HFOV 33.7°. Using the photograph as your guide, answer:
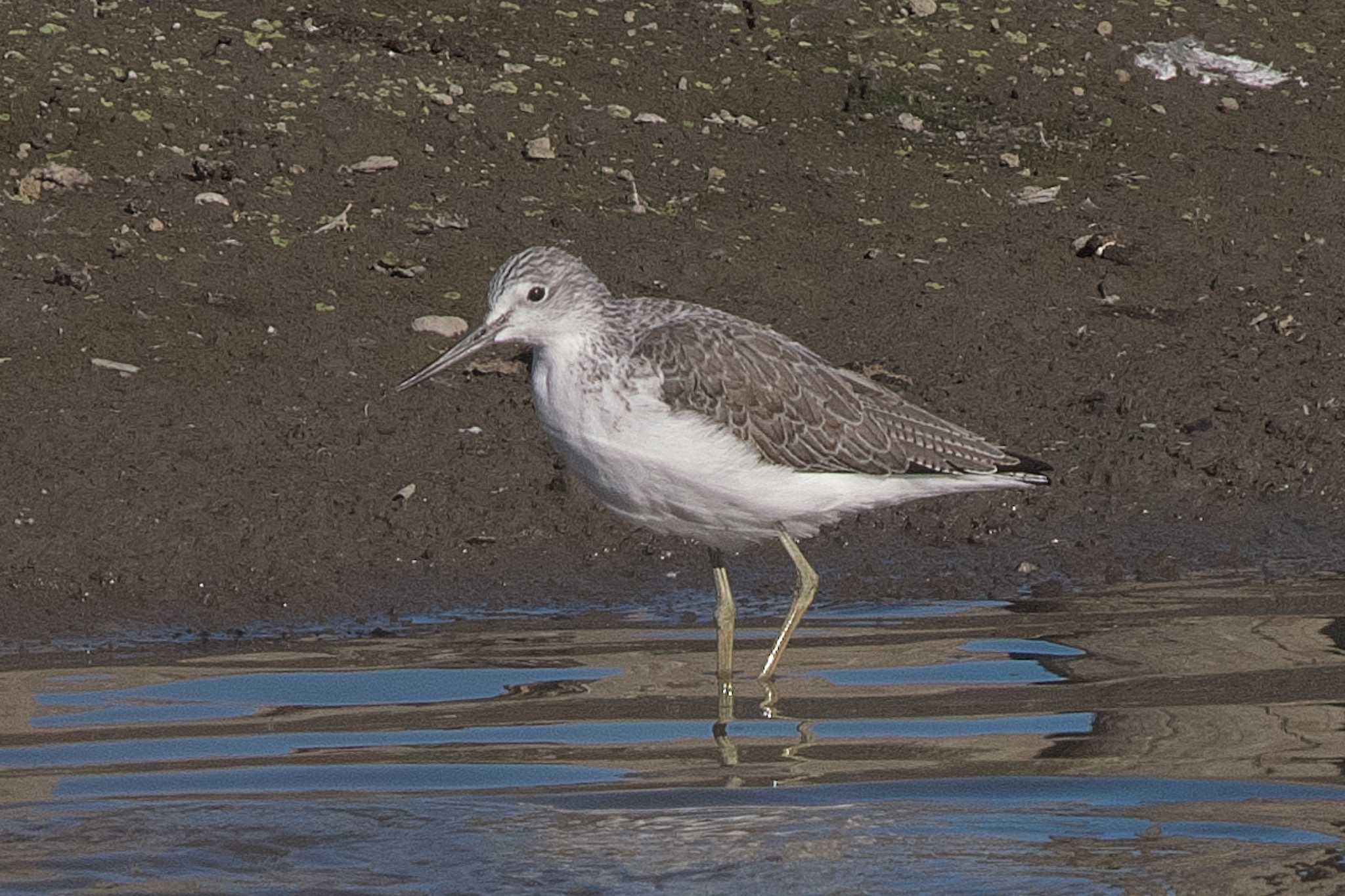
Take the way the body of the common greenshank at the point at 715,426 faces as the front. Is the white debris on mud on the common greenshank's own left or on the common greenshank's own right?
on the common greenshank's own right

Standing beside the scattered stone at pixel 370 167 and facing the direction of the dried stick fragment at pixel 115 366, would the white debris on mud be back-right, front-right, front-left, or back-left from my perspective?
back-left

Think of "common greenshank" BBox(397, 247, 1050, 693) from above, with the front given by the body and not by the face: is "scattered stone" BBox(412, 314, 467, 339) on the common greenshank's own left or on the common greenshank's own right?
on the common greenshank's own right

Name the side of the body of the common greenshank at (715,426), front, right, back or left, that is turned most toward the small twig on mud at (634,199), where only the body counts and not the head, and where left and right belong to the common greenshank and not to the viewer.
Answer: right

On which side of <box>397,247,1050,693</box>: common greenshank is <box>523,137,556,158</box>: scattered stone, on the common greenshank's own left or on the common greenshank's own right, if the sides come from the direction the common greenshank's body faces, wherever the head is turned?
on the common greenshank's own right

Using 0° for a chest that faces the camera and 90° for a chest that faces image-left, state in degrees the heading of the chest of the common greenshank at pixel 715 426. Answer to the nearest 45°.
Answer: approximately 90°

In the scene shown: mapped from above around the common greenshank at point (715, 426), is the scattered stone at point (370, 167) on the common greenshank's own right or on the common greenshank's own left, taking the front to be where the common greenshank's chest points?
on the common greenshank's own right

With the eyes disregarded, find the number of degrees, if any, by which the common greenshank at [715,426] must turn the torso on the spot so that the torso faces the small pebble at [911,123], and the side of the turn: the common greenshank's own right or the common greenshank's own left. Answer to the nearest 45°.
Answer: approximately 90° to the common greenshank's own right
